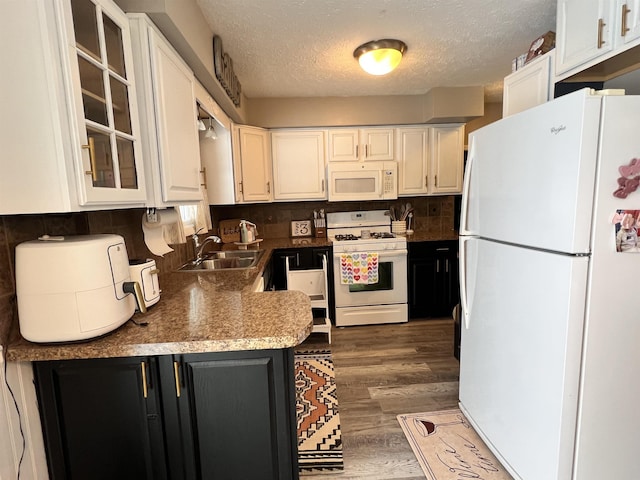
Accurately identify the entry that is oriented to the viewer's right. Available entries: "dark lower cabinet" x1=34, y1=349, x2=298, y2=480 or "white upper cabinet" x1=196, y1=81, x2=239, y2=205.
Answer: the white upper cabinet

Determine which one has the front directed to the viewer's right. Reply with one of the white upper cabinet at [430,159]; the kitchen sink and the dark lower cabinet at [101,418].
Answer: the kitchen sink

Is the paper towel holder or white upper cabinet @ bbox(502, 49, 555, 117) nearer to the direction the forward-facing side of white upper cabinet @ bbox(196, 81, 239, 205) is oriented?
the white upper cabinet

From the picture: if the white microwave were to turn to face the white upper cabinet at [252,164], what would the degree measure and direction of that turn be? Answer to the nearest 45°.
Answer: approximately 90° to its right

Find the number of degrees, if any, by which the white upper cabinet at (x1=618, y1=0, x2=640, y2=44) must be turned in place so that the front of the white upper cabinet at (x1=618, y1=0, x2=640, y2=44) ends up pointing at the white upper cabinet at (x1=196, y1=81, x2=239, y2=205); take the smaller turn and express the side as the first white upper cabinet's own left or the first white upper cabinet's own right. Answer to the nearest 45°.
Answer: approximately 45° to the first white upper cabinet's own right

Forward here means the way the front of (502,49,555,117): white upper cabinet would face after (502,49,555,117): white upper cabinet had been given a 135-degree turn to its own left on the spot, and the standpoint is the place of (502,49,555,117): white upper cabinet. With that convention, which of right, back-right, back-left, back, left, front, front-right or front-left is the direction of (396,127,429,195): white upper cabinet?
back-left

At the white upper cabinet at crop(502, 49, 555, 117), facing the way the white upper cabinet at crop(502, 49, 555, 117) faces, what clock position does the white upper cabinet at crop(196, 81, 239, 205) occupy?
the white upper cabinet at crop(196, 81, 239, 205) is roughly at 1 o'clock from the white upper cabinet at crop(502, 49, 555, 117).

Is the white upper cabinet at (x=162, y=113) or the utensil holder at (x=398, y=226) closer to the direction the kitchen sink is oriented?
the utensil holder

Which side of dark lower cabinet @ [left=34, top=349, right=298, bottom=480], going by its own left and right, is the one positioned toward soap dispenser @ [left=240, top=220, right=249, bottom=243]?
back

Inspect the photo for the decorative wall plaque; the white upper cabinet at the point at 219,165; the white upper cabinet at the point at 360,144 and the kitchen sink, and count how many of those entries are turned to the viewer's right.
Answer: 3
